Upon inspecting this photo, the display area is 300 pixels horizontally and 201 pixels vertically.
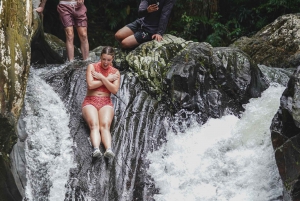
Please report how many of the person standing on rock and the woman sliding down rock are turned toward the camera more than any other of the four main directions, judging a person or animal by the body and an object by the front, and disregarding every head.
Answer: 2

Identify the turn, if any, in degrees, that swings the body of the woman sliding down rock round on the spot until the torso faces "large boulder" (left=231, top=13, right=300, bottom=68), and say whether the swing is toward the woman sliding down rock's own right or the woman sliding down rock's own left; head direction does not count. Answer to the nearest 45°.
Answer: approximately 135° to the woman sliding down rock's own left

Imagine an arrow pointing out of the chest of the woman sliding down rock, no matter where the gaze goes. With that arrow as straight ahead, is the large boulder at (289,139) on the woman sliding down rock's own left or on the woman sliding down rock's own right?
on the woman sliding down rock's own left

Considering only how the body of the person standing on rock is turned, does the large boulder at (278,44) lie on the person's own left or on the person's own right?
on the person's own left

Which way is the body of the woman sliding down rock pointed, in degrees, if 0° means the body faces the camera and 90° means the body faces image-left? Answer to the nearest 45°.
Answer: approximately 0°

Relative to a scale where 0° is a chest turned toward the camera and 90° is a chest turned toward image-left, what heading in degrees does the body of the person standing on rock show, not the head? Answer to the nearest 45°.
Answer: approximately 0°

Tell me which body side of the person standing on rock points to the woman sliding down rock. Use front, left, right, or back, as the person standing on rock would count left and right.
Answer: front
